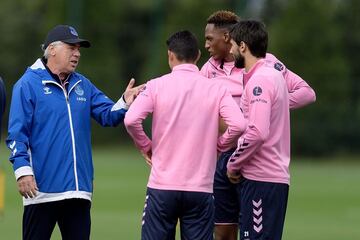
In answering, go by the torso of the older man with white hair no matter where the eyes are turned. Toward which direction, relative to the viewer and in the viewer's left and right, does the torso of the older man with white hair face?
facing the viewer and to the right of the viewer

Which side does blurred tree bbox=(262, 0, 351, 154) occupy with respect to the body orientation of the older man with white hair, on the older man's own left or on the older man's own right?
on the older man's own left
